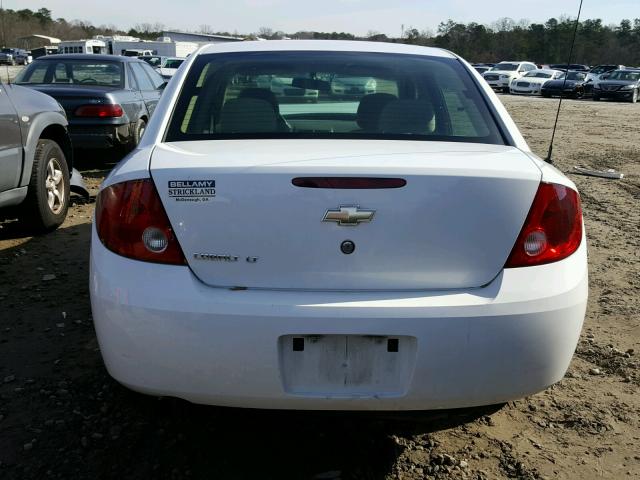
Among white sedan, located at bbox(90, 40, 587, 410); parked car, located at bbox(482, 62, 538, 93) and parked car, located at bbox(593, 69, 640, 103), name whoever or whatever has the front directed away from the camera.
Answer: the white sedan

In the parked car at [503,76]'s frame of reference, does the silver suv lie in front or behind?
in front

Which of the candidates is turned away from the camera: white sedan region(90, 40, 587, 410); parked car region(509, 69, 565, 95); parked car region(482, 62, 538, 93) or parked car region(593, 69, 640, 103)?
the white sedan

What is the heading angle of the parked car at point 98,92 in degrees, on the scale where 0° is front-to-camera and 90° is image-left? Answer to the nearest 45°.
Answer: approximately 225°

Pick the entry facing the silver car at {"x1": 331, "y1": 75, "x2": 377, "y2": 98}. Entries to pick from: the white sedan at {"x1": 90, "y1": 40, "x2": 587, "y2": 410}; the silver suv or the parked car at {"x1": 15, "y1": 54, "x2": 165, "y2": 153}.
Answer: the white sedan

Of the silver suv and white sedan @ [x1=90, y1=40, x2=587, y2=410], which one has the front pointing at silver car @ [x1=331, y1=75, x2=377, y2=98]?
the white sedan

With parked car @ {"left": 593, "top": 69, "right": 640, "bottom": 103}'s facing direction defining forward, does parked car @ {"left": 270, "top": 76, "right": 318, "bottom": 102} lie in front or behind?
in front

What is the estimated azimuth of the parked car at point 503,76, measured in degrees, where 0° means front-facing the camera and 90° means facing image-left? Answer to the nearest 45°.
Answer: approximately 45°

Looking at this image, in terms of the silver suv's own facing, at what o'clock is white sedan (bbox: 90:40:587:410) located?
The white sedan is roughly at 4 o'clock from the silver suv.

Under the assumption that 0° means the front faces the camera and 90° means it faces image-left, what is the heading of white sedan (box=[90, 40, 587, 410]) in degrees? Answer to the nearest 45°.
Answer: approximately 180°
